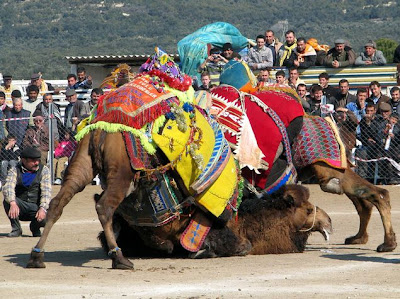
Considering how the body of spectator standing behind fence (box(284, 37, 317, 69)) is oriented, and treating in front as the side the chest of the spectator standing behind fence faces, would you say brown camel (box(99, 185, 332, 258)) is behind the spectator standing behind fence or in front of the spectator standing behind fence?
in front

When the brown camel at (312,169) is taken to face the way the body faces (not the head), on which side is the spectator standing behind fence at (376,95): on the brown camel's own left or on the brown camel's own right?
on the brown camel's own right

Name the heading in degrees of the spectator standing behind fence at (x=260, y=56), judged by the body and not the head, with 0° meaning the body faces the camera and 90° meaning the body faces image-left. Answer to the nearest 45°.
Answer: approximately 0°

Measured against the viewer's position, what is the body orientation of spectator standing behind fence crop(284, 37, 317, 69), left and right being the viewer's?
facing the viewer and to the left of the viewer

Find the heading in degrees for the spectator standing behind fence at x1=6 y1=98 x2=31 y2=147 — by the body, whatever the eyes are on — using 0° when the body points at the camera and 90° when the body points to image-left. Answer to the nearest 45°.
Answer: approximately 0°

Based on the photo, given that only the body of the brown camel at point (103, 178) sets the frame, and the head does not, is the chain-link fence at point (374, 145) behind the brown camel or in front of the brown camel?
in front

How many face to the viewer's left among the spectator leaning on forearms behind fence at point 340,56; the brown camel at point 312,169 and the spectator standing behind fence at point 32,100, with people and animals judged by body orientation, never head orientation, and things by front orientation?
1

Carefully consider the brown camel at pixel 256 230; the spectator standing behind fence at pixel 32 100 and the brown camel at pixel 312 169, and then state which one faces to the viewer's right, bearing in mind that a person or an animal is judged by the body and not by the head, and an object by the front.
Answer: the brown camel at pixel 256 230

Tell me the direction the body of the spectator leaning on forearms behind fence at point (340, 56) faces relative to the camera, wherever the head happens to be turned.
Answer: toward the camera

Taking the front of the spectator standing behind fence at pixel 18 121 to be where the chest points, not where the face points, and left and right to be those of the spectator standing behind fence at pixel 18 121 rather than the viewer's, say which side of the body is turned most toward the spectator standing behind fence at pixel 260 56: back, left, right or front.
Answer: left

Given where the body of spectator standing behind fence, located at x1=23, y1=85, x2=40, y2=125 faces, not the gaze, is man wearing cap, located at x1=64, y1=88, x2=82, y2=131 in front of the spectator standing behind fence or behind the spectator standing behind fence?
in front

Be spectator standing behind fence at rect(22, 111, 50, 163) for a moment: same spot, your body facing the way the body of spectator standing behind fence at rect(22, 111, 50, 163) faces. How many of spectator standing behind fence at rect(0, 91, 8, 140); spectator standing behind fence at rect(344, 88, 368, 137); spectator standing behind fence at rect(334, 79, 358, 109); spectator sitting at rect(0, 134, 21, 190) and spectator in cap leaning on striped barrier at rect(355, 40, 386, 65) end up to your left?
3

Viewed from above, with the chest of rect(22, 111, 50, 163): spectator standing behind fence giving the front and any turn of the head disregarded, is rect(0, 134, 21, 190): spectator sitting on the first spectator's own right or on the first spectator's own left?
on the first spectator's own right

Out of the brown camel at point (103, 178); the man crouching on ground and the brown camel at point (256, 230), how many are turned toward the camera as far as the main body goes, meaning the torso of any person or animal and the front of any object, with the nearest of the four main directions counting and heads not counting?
1
